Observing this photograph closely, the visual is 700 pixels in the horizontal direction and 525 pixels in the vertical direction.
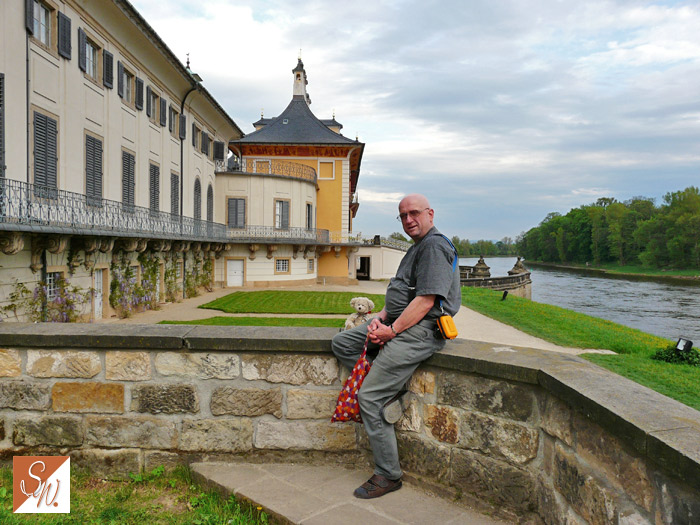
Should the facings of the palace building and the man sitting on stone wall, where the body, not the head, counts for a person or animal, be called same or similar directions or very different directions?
very different directions

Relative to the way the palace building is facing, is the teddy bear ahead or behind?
ahead

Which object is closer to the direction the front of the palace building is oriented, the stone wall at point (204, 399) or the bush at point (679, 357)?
the bush

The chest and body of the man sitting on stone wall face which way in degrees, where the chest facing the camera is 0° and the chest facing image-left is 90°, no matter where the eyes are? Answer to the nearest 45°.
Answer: approximately 90°

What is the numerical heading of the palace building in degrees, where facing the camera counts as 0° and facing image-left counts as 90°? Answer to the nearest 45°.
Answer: approximately 315°

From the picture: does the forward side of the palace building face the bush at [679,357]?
yes

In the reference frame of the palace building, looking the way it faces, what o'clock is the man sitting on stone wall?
The man sitting on stone wall is roughly at 1 o'clock from the palace building.

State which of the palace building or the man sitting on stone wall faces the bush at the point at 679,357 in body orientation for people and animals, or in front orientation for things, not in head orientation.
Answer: the palace building
